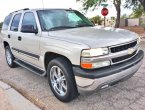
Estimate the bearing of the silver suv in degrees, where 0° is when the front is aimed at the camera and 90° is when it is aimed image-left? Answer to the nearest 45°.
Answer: approximately 315°
